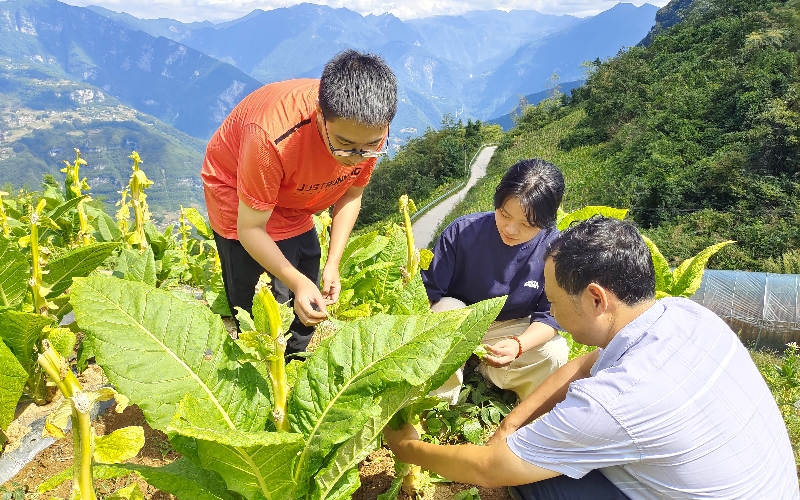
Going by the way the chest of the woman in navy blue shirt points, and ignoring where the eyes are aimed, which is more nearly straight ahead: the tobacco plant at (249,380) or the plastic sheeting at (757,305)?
the tobacco plant

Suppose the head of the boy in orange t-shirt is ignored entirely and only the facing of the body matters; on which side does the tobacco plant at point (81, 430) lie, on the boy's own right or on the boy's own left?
on the boy's own right

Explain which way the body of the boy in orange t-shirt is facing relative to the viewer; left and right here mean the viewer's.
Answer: facing the viewer and to the right of the viewer

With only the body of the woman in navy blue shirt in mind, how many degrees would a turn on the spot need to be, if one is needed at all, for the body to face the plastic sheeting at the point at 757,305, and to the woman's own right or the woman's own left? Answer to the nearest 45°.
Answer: approximately 135° to the woman's own left

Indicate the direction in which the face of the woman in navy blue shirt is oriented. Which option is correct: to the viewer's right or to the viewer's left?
to the viewer's left

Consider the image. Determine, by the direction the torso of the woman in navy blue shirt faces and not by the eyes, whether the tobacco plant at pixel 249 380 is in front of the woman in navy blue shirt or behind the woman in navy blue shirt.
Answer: in front

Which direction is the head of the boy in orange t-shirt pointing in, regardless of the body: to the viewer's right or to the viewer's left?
to the viewer's right

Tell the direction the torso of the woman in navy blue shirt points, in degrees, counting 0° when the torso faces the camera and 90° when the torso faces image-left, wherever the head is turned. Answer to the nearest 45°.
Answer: approximately 0°

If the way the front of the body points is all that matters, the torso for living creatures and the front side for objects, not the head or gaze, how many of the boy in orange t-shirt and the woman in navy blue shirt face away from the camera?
0

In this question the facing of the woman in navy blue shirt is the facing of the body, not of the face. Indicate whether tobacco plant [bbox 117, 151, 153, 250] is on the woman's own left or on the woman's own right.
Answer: on the woman's own right

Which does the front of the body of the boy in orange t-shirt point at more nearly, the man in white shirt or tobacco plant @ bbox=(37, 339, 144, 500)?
the man in white shirt
